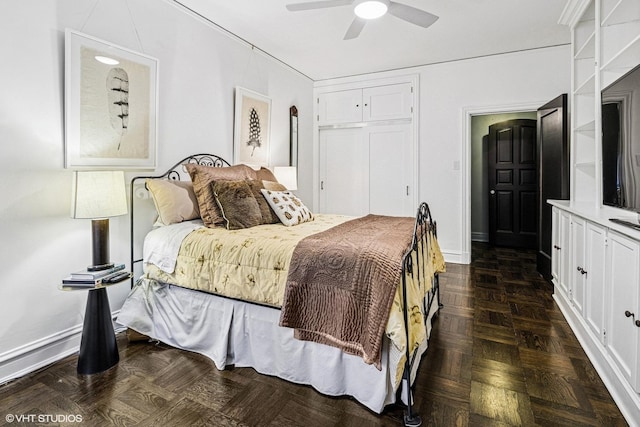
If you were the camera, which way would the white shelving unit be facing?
facing to the left of the viewer

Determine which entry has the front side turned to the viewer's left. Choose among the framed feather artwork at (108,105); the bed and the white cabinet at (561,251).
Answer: the white cabinet

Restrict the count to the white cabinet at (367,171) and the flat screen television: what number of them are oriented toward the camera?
1

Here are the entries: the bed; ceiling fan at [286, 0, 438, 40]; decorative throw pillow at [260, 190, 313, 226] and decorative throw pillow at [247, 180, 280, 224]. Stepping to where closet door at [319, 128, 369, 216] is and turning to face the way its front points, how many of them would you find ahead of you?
4

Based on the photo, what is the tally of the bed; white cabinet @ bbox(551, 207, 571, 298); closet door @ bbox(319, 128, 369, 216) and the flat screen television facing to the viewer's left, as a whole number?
2

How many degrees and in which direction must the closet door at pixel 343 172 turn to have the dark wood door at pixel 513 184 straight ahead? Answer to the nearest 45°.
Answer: approximately 90° to its left

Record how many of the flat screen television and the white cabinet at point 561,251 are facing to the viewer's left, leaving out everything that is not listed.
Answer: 2

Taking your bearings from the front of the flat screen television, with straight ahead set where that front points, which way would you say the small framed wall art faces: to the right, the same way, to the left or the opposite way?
the opposite way

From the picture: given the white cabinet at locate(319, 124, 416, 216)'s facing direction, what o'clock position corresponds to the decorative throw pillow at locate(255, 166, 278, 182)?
The decorative throw pillow is roughly at 1 o'clock from the white cabinet.

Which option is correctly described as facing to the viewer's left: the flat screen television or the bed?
the flat screen television

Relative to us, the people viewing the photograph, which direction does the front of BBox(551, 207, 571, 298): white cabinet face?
facing to the left of the viewer

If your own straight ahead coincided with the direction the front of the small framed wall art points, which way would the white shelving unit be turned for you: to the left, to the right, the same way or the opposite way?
the opposite way
